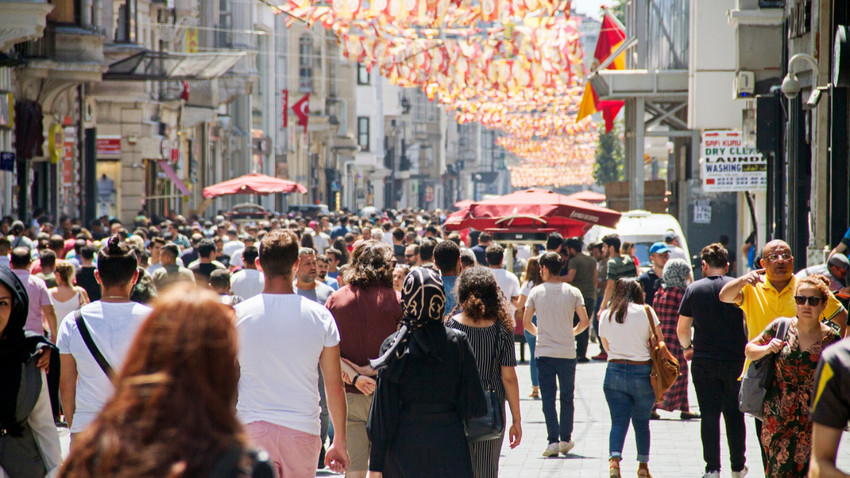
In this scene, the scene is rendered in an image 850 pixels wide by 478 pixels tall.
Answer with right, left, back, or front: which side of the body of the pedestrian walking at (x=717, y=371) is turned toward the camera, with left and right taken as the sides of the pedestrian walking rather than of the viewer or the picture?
back

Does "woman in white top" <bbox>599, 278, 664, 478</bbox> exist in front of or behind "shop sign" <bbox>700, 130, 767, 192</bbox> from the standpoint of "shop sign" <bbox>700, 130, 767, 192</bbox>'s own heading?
in front

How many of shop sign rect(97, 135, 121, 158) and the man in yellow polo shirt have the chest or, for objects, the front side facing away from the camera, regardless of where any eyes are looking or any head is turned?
0

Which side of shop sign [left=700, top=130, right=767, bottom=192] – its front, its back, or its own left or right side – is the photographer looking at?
front

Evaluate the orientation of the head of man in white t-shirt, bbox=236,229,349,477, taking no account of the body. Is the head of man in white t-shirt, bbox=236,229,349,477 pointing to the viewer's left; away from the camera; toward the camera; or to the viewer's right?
away from the camera

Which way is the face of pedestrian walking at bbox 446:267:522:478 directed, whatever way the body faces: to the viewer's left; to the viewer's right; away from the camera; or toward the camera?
away from the camera

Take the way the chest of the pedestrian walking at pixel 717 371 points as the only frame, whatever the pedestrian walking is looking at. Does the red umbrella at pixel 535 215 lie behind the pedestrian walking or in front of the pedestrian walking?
in front

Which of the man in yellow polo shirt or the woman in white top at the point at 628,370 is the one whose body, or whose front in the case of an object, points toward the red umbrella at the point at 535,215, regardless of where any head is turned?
the woman in white top

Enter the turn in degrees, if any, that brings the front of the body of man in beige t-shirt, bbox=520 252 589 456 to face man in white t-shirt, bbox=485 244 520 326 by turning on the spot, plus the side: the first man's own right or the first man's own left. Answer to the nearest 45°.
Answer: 0° — they already face them

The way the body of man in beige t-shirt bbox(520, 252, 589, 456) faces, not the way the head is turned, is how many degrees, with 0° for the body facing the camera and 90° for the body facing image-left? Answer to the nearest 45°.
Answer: approximately 180°

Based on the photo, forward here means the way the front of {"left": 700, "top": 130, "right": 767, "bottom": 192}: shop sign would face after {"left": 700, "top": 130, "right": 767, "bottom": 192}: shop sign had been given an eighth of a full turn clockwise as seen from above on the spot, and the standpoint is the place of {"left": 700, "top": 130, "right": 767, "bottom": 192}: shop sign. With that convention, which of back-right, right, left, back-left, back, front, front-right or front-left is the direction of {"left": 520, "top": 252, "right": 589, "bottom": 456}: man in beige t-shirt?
front-left

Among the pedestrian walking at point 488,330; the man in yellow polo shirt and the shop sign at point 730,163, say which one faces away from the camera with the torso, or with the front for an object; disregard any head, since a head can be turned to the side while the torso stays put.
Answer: the pedestrian walking

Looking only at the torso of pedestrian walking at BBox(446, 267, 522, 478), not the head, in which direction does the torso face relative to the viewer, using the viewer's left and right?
facing away from the viewer

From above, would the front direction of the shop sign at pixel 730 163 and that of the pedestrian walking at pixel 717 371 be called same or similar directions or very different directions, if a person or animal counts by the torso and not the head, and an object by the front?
very different directions

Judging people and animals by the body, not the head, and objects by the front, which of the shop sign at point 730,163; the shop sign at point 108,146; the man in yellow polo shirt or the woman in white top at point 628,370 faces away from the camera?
the woman in white top

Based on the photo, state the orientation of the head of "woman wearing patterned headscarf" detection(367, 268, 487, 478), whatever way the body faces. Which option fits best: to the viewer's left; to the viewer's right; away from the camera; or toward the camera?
away from the camera

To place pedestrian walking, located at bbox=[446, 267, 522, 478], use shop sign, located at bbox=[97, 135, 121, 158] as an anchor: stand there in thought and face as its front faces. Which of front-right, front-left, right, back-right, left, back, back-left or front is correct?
front
